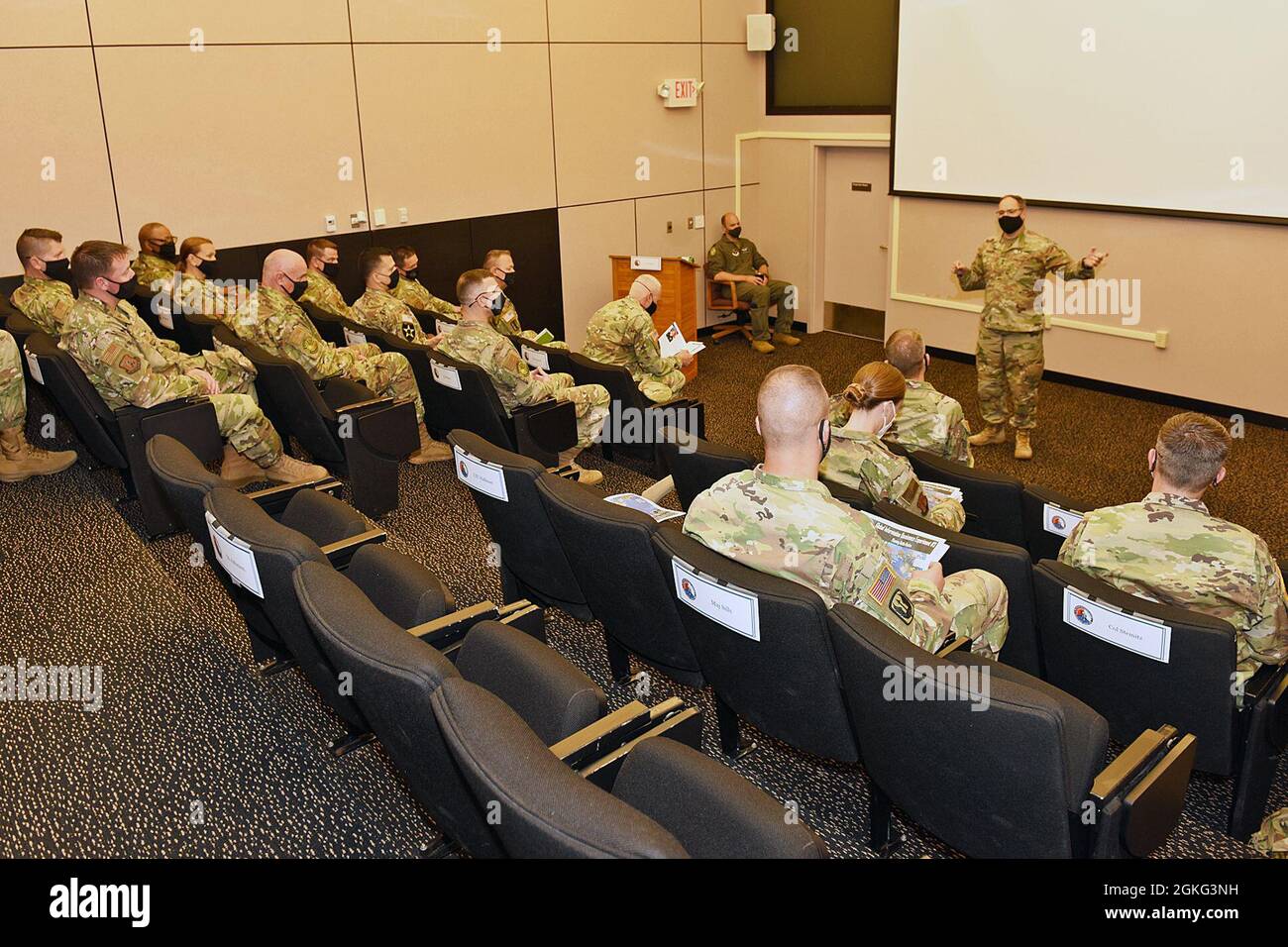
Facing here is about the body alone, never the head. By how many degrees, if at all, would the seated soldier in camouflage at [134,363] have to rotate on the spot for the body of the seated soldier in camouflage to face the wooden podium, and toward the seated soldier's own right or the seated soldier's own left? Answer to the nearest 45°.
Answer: approximately 45° to the seated soldier's own left

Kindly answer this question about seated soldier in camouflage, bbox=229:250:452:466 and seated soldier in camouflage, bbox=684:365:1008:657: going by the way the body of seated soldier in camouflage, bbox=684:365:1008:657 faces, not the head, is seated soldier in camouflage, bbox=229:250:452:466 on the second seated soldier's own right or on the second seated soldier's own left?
on the second seated soldier's own left

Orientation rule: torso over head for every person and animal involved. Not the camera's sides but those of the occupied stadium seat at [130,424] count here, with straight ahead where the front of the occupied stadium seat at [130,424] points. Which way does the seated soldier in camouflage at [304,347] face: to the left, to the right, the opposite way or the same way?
the same way

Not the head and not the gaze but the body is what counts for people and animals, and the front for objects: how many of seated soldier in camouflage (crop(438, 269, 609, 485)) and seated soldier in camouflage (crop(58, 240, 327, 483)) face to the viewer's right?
2

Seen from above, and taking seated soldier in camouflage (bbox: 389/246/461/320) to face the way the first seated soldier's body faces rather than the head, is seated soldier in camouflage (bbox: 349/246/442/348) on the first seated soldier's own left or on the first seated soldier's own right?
on the first seated soldier's own right

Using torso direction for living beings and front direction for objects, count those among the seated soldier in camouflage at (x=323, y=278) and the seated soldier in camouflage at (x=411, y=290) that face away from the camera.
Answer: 0

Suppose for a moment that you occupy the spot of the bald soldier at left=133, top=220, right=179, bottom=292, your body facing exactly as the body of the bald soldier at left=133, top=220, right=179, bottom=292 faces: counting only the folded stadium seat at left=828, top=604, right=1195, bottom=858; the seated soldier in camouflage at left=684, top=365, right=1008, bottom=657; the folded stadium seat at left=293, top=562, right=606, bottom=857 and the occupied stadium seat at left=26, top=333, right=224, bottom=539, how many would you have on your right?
4

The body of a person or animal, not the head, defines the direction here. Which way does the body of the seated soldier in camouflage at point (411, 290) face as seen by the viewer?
to the viewer's right

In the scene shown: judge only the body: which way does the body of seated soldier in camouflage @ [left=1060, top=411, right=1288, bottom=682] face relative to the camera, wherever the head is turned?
away from the camera

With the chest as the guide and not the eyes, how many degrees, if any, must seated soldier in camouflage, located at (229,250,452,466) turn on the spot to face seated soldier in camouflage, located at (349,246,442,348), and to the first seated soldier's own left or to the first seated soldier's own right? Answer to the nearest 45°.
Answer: approximately 45° to the first seated soldier's own left

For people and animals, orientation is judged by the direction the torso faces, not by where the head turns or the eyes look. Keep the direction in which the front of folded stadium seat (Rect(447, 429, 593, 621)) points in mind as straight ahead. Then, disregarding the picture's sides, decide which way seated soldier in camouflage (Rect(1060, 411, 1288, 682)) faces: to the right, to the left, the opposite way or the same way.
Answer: the same way

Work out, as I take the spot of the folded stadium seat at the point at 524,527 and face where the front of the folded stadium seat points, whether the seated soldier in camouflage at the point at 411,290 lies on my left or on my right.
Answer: on my left

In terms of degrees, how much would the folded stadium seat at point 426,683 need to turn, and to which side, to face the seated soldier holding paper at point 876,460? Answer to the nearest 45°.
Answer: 0° — it already faces them

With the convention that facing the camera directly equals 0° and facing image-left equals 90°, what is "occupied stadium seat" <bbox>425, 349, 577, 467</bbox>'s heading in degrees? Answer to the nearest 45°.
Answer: approximately 225°

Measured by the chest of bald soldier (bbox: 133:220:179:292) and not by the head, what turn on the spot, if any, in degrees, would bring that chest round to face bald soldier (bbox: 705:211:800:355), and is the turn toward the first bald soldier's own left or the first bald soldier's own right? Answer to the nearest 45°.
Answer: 0° — they already face them

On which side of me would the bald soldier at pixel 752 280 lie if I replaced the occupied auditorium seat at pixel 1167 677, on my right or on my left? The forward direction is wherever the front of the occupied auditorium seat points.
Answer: on my left

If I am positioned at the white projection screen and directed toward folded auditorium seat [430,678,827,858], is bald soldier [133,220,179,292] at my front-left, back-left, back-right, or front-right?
front-right

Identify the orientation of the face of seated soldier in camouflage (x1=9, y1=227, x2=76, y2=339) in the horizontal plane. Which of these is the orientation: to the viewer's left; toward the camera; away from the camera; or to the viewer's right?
to the viewer's right

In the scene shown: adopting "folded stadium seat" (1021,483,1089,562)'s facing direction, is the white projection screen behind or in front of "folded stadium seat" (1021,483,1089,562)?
in front

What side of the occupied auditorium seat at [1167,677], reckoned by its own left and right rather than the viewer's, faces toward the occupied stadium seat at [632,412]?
left

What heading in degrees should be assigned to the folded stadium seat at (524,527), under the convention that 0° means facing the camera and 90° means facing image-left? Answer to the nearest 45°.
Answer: approximately 225°
